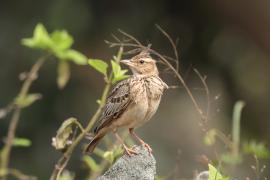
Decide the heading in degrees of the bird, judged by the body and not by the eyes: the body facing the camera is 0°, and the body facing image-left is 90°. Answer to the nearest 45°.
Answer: approximately 315°

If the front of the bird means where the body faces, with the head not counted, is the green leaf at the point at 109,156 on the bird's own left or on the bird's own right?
on the bird's own right
